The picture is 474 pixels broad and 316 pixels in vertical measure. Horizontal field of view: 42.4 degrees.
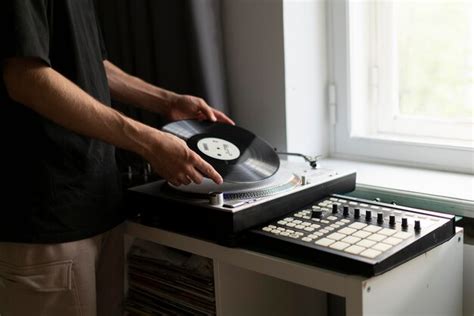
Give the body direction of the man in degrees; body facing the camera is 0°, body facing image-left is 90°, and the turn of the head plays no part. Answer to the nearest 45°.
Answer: approximately 270°

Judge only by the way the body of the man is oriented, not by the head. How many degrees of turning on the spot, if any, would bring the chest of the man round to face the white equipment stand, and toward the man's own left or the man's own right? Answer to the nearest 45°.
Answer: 0° — they already face it

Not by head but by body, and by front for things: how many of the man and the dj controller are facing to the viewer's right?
1

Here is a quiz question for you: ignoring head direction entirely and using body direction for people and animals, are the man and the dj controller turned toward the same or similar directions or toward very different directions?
very different directions

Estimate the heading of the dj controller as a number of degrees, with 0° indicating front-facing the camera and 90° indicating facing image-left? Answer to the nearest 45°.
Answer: approximately 45°
